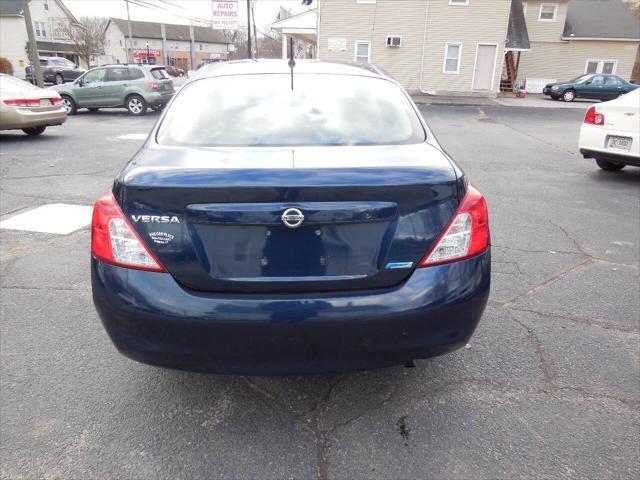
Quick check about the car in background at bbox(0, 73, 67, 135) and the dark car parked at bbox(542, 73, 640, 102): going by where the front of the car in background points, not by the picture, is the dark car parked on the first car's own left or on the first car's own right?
on the first car's own right

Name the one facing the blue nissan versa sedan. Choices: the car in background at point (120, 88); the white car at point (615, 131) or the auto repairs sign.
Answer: the auto repairs sign

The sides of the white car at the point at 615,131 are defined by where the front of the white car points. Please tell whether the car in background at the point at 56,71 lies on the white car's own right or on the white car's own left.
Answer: on the white car's own left

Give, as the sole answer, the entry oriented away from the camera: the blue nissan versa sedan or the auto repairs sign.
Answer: the blue nissan versa sedan

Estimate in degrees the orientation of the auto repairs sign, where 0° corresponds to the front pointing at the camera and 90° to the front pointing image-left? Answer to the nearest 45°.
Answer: approximately 0°

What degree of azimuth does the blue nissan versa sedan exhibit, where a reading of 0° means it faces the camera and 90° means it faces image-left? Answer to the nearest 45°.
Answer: approximately 180°

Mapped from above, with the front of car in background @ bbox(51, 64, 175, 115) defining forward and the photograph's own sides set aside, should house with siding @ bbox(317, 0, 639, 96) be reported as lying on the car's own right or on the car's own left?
on the car's own right

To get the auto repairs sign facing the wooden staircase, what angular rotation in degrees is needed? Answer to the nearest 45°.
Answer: approximately 90° to its left

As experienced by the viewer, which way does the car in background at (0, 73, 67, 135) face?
facing away from the viewer and to the left of the viewer

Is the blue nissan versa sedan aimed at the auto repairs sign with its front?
yes

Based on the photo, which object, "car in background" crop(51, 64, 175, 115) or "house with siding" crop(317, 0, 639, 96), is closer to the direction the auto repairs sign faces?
the car in background

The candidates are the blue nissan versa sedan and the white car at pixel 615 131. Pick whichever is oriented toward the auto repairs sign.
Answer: the blue nissan versa sedan
